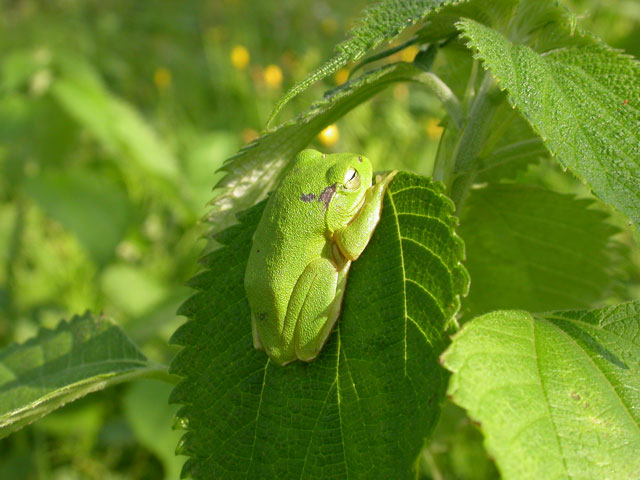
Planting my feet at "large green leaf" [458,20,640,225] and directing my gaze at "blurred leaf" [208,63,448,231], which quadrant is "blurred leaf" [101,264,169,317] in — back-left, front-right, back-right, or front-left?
front-right

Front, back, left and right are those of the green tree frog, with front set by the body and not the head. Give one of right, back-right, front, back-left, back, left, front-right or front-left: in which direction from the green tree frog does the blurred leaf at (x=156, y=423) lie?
left

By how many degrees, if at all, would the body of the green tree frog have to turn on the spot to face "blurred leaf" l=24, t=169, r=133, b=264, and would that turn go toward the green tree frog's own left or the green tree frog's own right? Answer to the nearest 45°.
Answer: approximately 90° to the green tree frog's own left

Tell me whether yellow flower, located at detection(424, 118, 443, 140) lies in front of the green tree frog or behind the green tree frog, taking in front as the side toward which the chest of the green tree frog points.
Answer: in front

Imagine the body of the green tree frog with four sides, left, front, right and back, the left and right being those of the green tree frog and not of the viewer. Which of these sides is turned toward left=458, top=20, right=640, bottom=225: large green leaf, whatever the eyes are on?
right

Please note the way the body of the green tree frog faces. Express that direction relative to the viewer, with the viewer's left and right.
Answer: facing away from the viewer and to the right of the viewer
